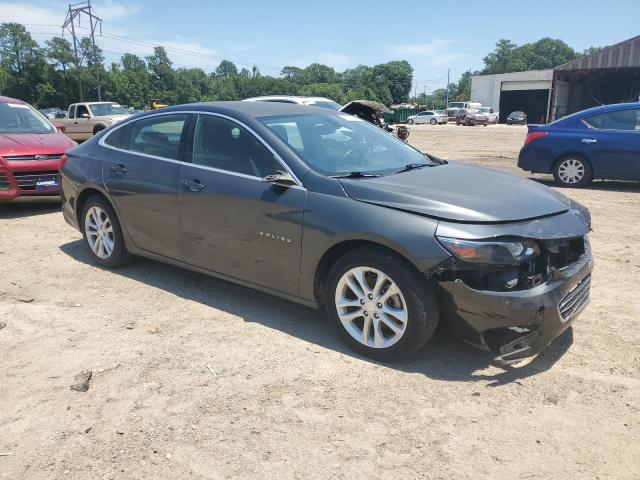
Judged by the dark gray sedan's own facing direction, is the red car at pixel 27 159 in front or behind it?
behind

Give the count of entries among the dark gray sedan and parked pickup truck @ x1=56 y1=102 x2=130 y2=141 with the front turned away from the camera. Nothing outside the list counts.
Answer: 0

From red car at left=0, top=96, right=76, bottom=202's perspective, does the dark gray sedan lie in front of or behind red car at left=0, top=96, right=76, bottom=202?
in front

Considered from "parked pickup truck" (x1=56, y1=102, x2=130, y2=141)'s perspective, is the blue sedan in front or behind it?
in front

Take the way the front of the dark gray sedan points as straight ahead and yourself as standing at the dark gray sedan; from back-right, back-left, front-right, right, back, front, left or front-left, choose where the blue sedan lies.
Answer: left

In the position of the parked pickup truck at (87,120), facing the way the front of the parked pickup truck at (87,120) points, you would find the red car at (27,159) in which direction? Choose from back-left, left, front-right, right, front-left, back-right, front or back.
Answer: front-right

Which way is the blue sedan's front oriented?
to the viewer's right

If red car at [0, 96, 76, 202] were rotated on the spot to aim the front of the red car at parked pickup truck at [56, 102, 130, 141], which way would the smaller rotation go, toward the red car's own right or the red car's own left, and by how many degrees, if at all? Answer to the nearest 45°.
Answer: approximately 135° to the red car's own left

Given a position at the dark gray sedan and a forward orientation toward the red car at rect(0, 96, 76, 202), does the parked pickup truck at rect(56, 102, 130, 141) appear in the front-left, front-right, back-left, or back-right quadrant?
front-right

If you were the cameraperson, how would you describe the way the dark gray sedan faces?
facing the viewer and to the right of the viewer

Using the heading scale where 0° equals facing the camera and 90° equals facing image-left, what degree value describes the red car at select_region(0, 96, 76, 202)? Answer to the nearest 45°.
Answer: approximately 315°

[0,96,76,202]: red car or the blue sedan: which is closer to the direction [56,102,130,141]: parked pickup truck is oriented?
the blue sedan

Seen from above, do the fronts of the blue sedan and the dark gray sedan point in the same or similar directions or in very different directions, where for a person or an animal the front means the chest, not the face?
same or similar directions

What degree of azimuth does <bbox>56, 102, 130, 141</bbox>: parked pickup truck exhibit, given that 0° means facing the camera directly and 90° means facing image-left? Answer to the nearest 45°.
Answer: approximately 315°

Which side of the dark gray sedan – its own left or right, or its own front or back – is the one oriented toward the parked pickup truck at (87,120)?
back

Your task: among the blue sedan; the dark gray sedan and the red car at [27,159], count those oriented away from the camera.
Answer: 0

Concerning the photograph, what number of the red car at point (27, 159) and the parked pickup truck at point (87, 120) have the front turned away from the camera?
0

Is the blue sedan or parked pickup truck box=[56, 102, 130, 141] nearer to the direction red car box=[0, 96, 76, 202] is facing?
the blue sedan
